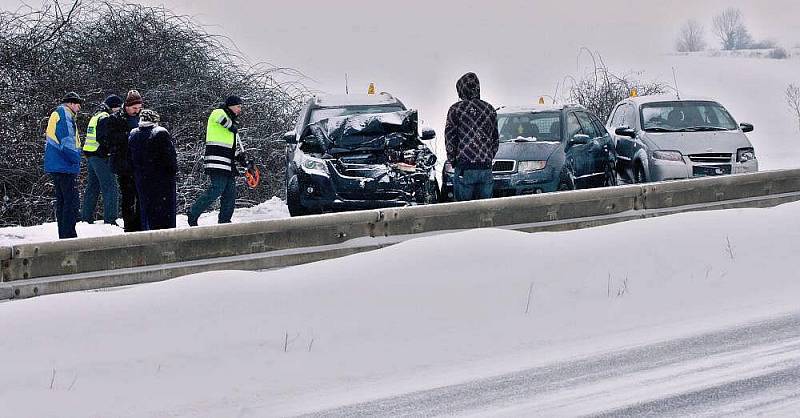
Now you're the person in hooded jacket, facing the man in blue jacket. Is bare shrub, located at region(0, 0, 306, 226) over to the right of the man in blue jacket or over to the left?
right

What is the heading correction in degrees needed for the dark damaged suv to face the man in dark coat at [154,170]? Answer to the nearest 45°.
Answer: approximately 45° to its right

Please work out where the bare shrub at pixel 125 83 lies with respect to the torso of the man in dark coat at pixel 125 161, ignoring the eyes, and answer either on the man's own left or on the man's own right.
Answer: on the man's own left

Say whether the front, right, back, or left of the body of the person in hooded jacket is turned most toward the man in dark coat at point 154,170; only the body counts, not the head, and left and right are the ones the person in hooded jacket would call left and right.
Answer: left

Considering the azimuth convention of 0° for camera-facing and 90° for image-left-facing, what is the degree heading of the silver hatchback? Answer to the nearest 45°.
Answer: approximately 315°

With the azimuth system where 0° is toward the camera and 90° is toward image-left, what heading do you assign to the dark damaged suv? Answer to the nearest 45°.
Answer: approximately 0°

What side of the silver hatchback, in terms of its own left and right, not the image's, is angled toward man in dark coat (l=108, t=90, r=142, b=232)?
right

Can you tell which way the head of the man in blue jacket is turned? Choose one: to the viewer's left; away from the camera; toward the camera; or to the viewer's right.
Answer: to the viewer's right

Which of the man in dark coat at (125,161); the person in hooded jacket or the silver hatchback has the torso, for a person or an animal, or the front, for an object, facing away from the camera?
the person in hooded jacket

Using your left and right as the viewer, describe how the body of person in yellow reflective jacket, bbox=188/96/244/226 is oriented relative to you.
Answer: facing to the right of the viewer

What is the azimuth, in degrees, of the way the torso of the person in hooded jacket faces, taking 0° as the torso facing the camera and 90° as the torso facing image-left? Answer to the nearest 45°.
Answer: approximately 180°
